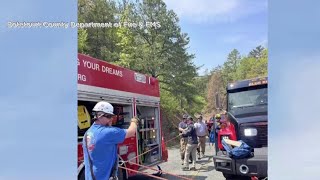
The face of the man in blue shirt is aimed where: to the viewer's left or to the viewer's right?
to the viewer's right

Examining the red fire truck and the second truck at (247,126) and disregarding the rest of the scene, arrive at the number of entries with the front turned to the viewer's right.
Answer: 0

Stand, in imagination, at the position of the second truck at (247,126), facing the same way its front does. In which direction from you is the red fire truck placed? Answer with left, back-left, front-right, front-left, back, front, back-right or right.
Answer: right

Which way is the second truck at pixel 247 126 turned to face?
toward the camera
